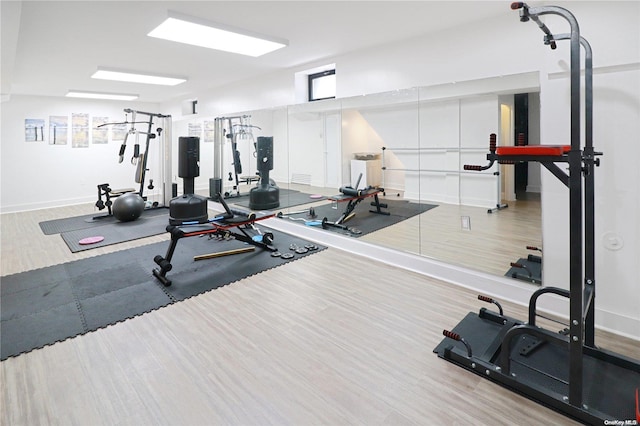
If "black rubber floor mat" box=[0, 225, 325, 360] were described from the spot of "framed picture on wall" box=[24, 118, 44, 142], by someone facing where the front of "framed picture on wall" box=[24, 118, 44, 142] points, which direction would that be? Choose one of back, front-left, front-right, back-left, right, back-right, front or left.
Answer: front

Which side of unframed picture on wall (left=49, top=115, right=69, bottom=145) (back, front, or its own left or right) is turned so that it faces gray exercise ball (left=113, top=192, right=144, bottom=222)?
front

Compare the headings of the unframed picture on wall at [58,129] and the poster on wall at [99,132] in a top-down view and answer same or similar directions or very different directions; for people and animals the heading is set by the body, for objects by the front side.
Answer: same or similar directions

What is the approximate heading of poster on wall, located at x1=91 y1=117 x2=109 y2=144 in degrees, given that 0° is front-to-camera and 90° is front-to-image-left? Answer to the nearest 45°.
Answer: approximately 0°

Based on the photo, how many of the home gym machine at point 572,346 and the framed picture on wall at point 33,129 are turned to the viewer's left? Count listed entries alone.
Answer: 1

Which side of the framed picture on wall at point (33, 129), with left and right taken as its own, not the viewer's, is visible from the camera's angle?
front

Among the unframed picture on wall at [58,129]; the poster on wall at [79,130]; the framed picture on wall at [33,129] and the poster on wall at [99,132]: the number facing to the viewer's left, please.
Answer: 0

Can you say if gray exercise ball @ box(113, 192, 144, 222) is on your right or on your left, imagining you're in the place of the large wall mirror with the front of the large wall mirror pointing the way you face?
on your right

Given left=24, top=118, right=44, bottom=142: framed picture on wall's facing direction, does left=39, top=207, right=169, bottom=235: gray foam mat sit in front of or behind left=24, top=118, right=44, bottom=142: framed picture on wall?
in front

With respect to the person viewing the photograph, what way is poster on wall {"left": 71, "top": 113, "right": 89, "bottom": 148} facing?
facing the viewer
